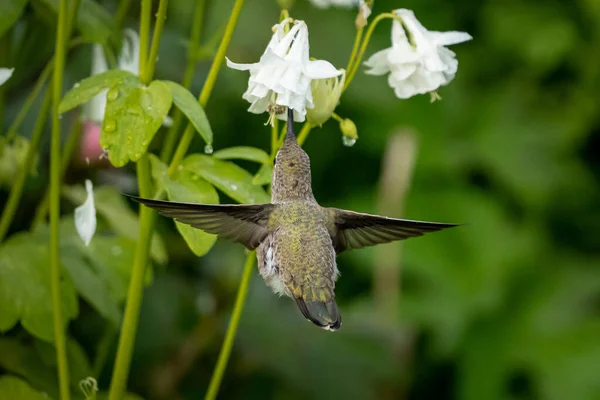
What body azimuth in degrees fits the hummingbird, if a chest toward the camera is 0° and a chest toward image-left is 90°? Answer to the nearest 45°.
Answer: approximately 180°
